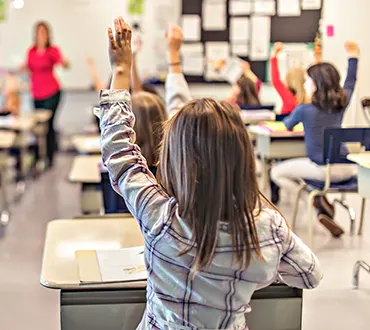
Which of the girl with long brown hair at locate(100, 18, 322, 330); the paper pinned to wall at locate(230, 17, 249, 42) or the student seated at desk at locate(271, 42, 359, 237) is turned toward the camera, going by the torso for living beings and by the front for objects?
the paper pinned to wall

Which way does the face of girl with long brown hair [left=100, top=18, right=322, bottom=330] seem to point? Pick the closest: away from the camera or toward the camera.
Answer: away from the camera

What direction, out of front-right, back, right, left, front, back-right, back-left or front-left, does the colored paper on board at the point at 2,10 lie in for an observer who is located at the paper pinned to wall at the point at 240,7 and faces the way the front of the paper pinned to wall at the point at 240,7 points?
right

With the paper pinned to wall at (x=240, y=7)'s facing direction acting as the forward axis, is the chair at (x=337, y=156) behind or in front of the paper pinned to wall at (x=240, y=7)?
in front

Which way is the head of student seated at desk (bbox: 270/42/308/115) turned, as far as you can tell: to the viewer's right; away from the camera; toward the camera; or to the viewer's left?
away from the camera

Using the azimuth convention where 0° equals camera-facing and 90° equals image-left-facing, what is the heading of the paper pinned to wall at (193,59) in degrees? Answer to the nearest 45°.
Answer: approximately 0°

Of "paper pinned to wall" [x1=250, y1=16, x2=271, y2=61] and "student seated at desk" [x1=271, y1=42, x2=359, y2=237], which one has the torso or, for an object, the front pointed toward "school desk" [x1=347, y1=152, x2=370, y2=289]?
the paper pinned to wall

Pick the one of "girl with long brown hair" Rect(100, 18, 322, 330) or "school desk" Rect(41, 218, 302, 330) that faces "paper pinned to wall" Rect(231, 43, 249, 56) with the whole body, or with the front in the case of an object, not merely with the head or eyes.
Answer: the girl with long brown hair

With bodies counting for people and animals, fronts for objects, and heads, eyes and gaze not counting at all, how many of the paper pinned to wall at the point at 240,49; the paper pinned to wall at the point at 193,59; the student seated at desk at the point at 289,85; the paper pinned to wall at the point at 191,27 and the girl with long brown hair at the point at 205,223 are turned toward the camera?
3

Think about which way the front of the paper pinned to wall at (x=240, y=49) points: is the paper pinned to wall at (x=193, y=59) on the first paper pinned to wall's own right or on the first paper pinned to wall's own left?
on the first paper pinned to wall's own right

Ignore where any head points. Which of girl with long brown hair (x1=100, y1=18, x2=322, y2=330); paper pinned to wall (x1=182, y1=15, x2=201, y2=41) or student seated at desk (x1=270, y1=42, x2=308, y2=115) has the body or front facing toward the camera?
the paper pinned to wall

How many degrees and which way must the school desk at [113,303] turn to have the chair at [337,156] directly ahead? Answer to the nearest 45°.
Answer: approximately 135° to its left

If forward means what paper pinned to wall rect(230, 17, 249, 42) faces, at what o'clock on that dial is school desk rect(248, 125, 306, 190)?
The school desk is roughly at 12 o'clock from the paper pinned to wall.
